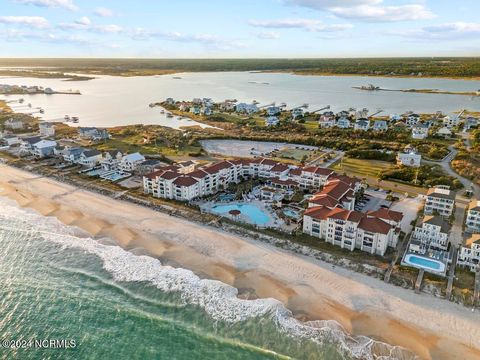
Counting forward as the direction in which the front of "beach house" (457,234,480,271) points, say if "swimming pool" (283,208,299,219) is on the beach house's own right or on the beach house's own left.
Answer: on the beach house's own right

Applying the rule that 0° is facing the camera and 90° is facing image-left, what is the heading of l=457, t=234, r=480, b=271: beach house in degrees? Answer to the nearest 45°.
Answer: approximately 45°

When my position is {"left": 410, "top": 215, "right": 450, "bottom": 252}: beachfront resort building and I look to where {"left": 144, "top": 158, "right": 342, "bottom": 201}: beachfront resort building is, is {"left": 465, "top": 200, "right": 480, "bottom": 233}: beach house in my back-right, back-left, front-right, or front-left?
back-right

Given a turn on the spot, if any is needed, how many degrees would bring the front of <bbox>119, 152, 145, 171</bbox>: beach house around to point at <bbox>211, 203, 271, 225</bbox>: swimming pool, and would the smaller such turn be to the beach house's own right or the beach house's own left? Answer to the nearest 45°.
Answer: approximately 90° to the beach house's own left

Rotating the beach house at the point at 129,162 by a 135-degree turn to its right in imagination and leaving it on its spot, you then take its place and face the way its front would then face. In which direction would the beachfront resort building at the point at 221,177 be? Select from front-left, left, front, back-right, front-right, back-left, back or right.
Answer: back-right

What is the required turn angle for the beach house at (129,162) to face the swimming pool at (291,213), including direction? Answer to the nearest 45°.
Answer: approximately 90° to its left

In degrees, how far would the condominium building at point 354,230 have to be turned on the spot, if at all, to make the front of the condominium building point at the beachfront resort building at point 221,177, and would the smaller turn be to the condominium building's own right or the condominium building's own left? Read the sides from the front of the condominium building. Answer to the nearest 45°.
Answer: approximately 90° to the condominium building's own right

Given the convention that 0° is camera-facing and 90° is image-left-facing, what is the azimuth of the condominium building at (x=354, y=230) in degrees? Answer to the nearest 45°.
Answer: approximately 45°

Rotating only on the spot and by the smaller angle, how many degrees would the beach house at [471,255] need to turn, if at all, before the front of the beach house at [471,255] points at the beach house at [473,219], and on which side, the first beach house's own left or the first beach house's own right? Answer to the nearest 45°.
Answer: approximately 135° to the first beach house's own right

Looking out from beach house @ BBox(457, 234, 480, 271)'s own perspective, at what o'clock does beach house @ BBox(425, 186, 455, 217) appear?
beach house @ BBox(425, 186, 455, 217) is roughly at 4 o'clock from beach house @ BBox(457, 234, 480, 271).

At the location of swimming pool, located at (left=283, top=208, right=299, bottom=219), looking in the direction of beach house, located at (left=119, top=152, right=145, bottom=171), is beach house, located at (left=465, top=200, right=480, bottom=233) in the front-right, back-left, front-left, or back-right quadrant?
back-right
